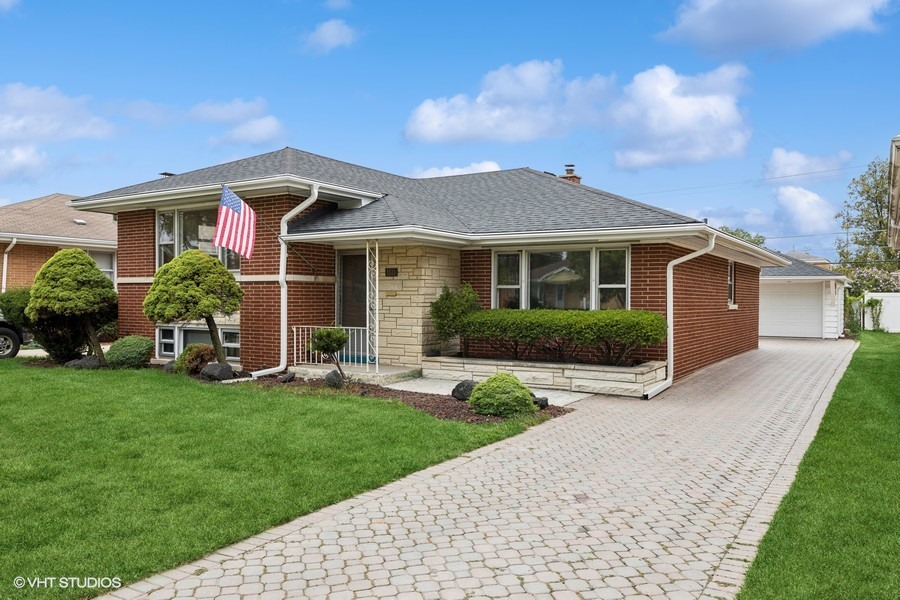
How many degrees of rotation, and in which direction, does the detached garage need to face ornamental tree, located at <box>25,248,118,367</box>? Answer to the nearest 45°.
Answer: approximately 45° to its right

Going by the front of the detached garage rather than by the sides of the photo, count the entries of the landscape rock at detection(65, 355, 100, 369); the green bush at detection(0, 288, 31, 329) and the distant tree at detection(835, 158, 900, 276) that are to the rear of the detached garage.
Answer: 1

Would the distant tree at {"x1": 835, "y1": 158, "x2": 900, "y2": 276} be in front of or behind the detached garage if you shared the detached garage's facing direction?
behind

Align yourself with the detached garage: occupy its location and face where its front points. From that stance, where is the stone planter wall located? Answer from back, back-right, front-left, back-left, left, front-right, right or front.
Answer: front

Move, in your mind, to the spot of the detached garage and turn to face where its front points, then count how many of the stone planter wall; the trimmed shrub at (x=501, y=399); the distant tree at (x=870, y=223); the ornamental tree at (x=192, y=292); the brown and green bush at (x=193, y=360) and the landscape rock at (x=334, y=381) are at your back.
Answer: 1

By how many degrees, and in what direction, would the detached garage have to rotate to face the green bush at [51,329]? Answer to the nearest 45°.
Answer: approximately 45° to its right

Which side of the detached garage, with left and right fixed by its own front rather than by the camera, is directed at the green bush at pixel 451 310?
front

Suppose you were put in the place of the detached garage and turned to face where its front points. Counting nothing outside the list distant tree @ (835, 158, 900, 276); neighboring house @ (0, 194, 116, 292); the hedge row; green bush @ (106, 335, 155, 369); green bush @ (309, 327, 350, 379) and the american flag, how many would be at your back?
1

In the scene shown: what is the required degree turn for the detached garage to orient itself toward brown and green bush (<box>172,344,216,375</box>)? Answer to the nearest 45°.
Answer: approximately 45° to its right

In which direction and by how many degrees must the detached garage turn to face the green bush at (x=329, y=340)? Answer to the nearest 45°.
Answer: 0° — it already faces it

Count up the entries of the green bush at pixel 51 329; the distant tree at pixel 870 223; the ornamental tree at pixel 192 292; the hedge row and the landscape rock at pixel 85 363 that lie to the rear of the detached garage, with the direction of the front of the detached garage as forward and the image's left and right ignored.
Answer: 1

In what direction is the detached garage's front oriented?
toward the camera

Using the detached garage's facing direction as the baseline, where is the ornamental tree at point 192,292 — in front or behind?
in front

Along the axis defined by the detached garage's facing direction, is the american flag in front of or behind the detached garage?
in front

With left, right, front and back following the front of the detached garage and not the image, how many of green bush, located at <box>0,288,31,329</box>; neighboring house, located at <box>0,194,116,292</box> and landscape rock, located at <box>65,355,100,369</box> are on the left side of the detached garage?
0
